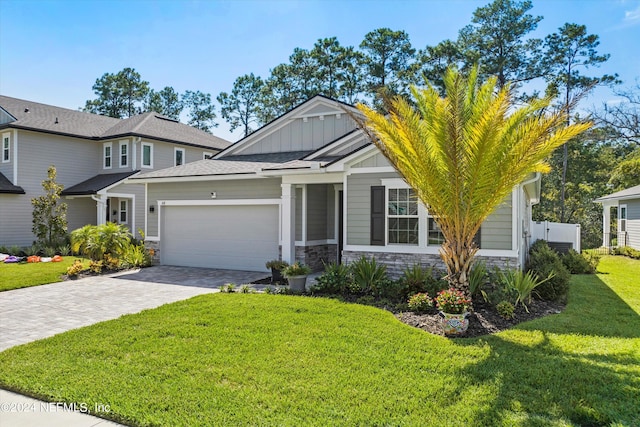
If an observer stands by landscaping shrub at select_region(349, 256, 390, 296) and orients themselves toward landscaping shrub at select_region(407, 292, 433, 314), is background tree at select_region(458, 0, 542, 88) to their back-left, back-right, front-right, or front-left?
back-left

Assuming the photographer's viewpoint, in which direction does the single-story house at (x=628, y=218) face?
facing the viewer and to the left of the viewer

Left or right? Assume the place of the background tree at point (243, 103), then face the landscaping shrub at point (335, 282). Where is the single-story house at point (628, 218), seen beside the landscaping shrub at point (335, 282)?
left

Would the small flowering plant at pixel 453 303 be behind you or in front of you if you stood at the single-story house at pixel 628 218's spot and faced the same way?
in front

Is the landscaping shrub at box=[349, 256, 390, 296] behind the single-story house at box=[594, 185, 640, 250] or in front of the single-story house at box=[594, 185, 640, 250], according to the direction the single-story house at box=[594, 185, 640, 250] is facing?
in front

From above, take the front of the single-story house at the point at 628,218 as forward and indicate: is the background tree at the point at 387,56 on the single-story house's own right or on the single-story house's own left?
on the single-story house's own right
